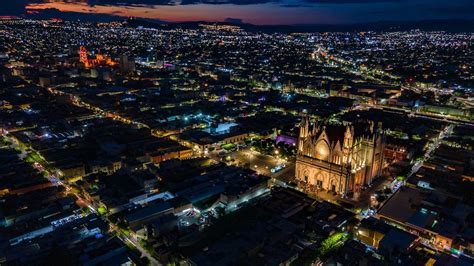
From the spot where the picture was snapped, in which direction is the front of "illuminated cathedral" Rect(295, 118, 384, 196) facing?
facing the viewer and to the left of the viewer
